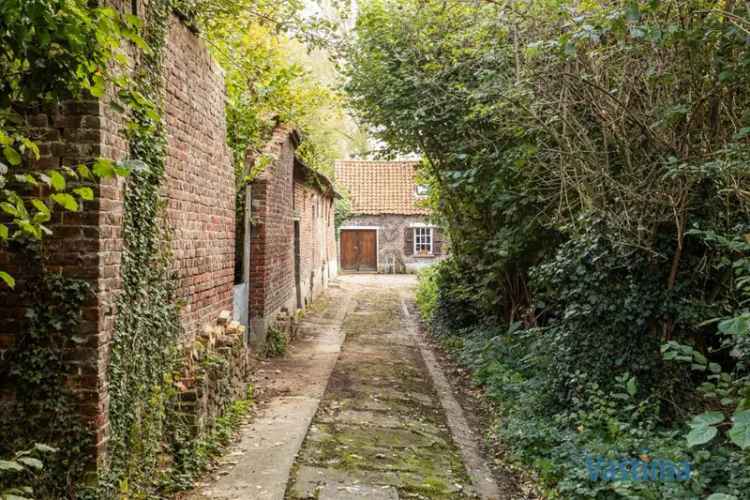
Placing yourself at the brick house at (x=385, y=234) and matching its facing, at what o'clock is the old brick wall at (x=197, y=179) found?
The old brick wall is roughly at 12 o'clock from the brick house.

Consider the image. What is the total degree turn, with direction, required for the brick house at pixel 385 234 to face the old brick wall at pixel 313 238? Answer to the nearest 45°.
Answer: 0° — it already faces it

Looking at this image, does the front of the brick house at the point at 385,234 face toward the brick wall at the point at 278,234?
yes

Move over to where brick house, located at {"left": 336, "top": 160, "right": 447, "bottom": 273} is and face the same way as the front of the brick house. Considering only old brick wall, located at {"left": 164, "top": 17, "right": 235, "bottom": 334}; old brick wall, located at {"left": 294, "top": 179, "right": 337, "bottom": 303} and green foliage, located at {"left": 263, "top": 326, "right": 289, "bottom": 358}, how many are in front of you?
3

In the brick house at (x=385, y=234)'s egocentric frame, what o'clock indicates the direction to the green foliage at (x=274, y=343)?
The green foliage is roughly at 12 o'clock from the brick house.

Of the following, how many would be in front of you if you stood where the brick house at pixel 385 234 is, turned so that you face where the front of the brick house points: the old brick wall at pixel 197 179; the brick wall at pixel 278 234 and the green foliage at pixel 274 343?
3

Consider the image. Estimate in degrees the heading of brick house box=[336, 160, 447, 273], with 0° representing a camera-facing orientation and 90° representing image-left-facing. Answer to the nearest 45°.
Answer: approximately 0°
